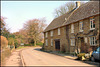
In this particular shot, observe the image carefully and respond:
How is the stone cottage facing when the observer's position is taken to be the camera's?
facing the viewer and to the left of the viewer
